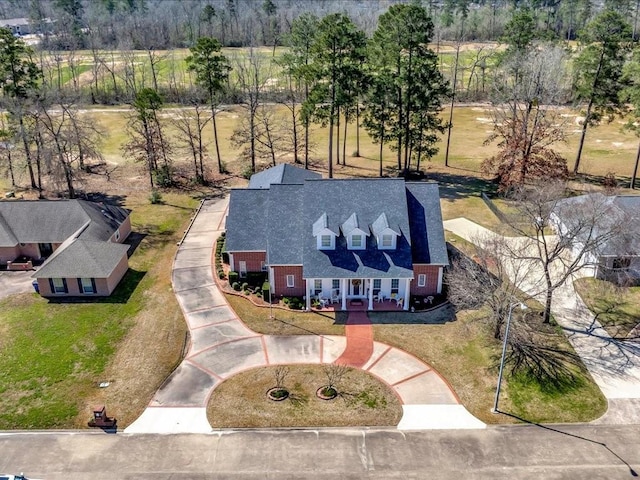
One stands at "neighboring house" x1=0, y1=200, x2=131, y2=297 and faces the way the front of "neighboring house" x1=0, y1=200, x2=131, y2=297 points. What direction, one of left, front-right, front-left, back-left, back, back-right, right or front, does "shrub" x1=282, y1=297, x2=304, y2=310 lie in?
front-left

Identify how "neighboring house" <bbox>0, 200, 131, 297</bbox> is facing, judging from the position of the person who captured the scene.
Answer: facing the viewer

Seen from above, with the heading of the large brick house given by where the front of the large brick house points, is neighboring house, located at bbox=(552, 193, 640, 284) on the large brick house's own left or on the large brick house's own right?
on the large brick house's own left

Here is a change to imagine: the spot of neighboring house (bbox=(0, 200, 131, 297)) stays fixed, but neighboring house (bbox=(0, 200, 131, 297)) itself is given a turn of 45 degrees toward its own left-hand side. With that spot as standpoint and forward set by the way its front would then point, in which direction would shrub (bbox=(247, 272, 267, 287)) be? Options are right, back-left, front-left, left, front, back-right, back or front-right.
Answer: front

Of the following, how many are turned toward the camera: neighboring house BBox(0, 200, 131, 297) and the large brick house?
2

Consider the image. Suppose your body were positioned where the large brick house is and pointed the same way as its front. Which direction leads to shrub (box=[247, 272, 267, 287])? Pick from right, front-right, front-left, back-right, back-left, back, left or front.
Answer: right

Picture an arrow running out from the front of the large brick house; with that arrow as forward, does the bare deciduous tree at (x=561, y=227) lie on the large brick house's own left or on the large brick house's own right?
on the large brick house's own left

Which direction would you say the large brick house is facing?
toward the camera

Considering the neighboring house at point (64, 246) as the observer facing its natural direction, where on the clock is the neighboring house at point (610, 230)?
the neighboring house at point (610, 230) is roughly at 10 o'clock from the neighboring house at point (64, 246).
